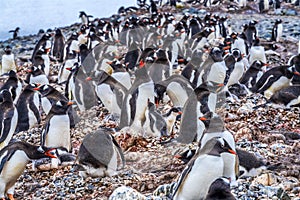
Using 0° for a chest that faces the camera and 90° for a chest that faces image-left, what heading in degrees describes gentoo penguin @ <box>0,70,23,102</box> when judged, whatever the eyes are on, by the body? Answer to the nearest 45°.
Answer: approximately 315°

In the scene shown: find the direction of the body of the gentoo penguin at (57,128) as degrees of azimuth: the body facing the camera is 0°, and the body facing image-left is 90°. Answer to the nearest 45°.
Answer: approximately 315°

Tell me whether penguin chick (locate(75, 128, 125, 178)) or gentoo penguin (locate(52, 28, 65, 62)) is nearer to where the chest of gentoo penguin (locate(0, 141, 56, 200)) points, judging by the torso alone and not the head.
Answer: the penguin chick

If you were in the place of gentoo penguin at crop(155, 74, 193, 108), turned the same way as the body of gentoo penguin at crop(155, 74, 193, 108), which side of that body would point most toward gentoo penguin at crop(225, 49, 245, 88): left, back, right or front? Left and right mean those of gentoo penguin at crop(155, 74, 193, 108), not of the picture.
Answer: back

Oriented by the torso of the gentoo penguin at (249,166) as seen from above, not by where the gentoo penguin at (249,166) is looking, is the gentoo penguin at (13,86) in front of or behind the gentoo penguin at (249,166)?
in front

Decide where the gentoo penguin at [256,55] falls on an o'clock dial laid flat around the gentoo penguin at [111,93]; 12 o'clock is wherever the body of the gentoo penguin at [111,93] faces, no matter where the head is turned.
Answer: the gentoo penguin at [256,55] is roughly at 6 o'clock from the gentoo penguin at [111,93].

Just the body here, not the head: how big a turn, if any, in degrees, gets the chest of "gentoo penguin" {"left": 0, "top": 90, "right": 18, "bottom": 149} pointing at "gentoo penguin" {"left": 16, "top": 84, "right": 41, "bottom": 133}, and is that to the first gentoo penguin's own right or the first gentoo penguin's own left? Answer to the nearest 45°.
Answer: approximately 90° to the first gentoo penguin's own left

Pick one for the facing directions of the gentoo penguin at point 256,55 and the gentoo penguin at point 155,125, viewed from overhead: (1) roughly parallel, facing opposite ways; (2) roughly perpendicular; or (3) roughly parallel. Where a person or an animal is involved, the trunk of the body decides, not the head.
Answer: roughly perpendicular

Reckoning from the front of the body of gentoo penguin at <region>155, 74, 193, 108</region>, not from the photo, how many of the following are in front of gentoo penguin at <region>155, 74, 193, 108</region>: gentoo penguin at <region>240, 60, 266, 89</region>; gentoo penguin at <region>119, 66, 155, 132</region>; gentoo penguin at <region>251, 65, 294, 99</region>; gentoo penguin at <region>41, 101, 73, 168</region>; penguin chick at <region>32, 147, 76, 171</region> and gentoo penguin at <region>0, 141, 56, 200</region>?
4
